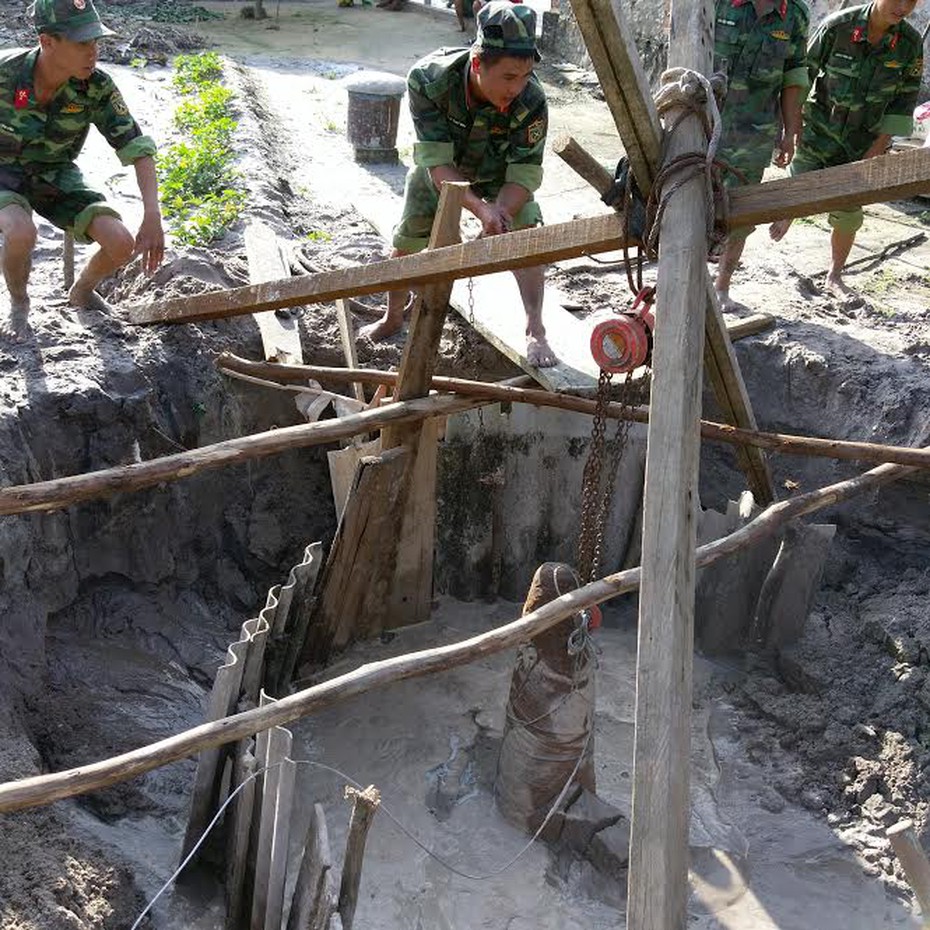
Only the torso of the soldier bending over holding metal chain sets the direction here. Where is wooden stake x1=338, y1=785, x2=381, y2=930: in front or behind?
in front

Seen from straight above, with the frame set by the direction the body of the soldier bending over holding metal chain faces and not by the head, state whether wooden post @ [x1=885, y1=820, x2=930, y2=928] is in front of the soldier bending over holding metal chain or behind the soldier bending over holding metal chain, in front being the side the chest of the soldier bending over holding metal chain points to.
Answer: in front

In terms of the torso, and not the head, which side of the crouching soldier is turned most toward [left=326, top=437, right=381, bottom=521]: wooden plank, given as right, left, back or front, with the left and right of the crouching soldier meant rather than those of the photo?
front

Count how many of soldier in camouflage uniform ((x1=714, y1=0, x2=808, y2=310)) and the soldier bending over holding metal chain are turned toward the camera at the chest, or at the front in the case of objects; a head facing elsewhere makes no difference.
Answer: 2

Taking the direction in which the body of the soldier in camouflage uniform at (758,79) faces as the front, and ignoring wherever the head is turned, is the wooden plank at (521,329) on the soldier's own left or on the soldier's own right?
on the soldier's own right

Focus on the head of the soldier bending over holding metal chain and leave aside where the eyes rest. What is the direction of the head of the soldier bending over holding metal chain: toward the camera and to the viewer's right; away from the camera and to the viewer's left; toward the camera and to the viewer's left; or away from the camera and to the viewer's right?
toward the camera and to the viewer's right

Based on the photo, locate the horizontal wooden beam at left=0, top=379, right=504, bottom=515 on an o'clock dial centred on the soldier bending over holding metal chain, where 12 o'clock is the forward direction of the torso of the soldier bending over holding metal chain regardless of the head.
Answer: The horizontal wooden beam is roughly at 1 o'clock from the soldier bending over holding metal chain.

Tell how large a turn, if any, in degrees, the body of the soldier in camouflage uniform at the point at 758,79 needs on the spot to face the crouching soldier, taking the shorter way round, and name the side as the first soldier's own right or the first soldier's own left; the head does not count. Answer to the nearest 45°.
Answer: approximately 45° to the first soldier's own right

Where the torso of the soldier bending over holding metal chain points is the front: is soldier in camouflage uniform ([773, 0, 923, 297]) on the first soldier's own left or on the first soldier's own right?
on the first soldier's own left

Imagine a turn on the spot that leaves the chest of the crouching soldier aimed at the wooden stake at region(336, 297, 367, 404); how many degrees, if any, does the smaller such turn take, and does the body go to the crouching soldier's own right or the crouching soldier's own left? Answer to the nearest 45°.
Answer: approximately 45° to the crouching soldier's own left

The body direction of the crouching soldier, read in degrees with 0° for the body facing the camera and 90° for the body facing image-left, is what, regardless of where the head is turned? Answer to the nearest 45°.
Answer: approximately 315°

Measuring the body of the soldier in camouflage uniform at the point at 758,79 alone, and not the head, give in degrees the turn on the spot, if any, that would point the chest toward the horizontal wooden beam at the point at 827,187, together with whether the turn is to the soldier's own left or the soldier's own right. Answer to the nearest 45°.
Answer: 0° — they already face it

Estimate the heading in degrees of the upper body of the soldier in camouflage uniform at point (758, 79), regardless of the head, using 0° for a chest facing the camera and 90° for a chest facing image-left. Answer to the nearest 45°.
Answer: approximately 0°

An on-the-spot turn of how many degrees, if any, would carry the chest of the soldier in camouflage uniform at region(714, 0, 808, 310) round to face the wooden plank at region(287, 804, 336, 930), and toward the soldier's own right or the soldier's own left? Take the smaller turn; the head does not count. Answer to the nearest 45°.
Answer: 0° — they already face it
